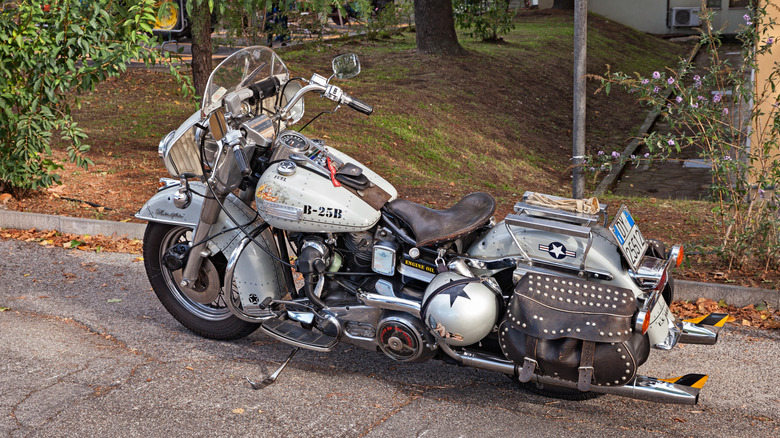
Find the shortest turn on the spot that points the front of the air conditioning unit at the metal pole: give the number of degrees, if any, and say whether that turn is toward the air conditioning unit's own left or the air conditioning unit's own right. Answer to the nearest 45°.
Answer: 0° — it already faces it

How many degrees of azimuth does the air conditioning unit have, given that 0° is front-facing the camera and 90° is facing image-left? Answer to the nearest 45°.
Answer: approximately 0°

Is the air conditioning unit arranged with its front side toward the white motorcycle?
yes

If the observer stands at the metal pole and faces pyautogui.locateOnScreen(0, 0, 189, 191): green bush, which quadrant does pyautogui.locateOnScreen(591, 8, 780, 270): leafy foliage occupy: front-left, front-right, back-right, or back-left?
back-left

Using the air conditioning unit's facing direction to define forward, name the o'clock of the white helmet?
The white helmet is roughly at 12 o'clock from the air conditioning unit.

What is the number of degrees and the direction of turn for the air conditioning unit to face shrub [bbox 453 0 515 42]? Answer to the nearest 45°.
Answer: approximately 45° to its right
